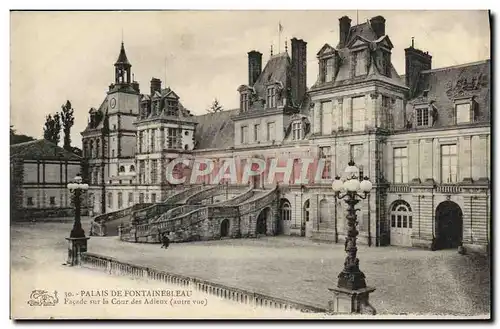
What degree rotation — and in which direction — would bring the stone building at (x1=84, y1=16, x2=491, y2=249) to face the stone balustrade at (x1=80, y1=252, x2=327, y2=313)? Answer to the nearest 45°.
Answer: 0° — it already faces it

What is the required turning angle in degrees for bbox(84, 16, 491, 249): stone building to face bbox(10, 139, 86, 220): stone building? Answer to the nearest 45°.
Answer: approximately 45° to its right

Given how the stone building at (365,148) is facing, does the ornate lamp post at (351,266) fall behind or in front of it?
in front
